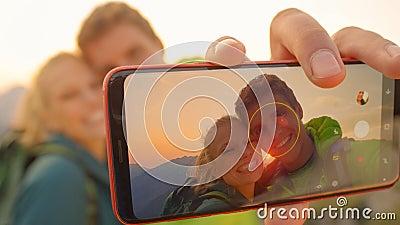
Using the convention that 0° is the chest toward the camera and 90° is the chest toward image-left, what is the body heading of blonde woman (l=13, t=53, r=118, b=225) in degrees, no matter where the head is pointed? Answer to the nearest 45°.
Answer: approximately 315°
